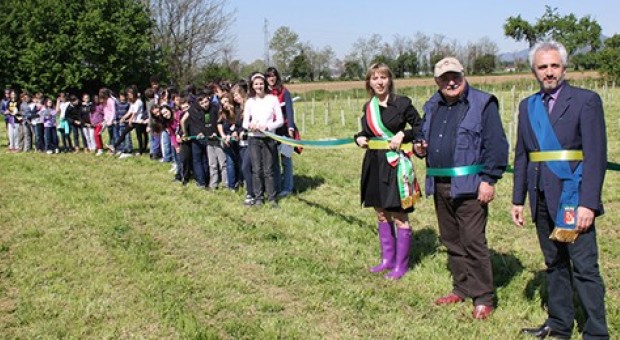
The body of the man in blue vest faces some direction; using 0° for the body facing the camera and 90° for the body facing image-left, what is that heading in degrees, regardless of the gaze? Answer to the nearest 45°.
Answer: approximately 45°

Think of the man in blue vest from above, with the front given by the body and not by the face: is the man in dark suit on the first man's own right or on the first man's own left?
on the first man's own left

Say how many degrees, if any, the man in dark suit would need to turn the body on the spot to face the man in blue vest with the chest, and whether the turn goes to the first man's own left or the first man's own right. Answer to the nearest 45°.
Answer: approximately 90° to the first man's own right

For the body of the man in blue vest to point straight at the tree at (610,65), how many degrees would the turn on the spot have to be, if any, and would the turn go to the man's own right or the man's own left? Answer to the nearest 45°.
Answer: approximately 135° to the man's own right

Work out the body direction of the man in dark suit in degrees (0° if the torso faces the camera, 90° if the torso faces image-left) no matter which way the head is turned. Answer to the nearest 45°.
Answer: approximately 45°
